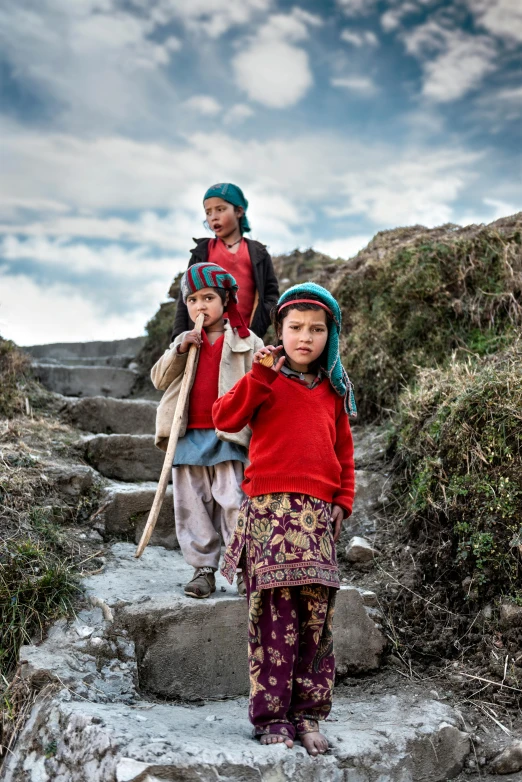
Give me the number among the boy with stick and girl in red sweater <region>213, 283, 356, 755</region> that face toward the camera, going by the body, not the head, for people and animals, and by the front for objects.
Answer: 2

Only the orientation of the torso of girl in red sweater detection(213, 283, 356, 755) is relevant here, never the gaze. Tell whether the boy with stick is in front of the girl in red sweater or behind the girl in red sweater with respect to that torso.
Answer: behind

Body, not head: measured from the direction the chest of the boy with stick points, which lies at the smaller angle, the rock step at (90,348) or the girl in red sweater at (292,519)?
the girl in red sweater

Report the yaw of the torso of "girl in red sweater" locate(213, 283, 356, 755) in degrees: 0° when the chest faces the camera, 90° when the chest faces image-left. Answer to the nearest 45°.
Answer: approximately 0°

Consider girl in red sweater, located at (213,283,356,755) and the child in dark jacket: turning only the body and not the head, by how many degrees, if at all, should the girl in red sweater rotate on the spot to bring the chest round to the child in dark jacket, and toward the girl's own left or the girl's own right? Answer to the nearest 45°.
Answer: approximately 180°
